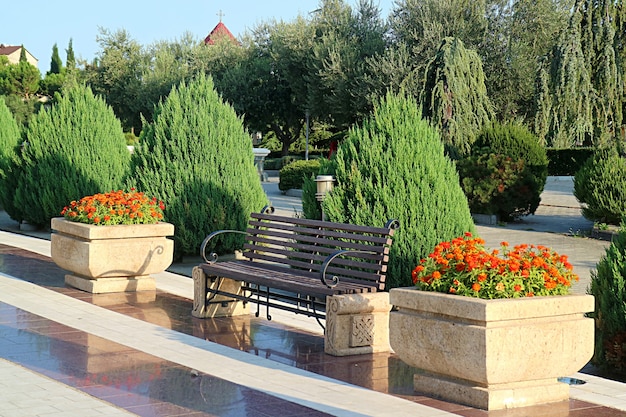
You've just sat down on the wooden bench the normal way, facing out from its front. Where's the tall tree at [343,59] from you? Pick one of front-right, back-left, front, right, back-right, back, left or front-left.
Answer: back-right

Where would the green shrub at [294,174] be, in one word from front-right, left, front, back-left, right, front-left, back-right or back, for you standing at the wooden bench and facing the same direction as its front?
back-right

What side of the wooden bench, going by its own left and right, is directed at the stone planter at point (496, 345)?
left

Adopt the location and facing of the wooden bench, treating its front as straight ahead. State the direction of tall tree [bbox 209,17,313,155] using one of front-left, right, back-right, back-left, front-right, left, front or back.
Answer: back-right

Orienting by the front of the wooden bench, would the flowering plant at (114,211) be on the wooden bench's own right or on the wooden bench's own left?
on the wooden bench's own right

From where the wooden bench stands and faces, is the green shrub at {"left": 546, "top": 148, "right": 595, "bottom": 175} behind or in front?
behind

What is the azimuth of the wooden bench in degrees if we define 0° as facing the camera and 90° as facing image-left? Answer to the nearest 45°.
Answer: approximately 45°

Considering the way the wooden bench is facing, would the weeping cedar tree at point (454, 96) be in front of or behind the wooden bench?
behind

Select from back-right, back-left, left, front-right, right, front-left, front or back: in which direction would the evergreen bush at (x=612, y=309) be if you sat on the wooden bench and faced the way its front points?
back-left

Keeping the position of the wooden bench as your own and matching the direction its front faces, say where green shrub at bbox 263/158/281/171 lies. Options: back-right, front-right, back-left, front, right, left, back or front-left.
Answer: back-right
